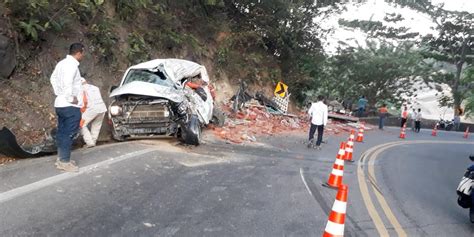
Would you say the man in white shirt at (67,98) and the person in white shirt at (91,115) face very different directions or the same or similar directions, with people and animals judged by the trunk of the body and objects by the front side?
very different directions

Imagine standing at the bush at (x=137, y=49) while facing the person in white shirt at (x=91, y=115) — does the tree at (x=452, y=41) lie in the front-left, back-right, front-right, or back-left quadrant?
back-left

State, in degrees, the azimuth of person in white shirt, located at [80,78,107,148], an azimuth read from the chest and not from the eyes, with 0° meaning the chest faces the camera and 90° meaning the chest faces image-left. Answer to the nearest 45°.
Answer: approximately 90°

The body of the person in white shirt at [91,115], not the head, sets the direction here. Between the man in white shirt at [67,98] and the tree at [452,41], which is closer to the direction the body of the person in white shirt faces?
the man in white shirt

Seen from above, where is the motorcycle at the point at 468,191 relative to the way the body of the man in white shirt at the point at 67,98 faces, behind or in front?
in front

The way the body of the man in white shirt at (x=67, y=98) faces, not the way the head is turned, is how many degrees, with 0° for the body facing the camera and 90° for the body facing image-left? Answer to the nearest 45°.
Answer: approximately 270°

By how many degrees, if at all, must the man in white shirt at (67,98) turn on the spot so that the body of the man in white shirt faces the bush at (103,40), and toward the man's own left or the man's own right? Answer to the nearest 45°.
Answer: approximately 90° to the man's own left

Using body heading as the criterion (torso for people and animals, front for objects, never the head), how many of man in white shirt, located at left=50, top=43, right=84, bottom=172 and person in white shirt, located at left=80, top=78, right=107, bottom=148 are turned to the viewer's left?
1

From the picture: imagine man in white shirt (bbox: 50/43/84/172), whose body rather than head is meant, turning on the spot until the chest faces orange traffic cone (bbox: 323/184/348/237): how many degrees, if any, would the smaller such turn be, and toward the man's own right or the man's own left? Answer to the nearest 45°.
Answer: approximately 45° to the man's own right
